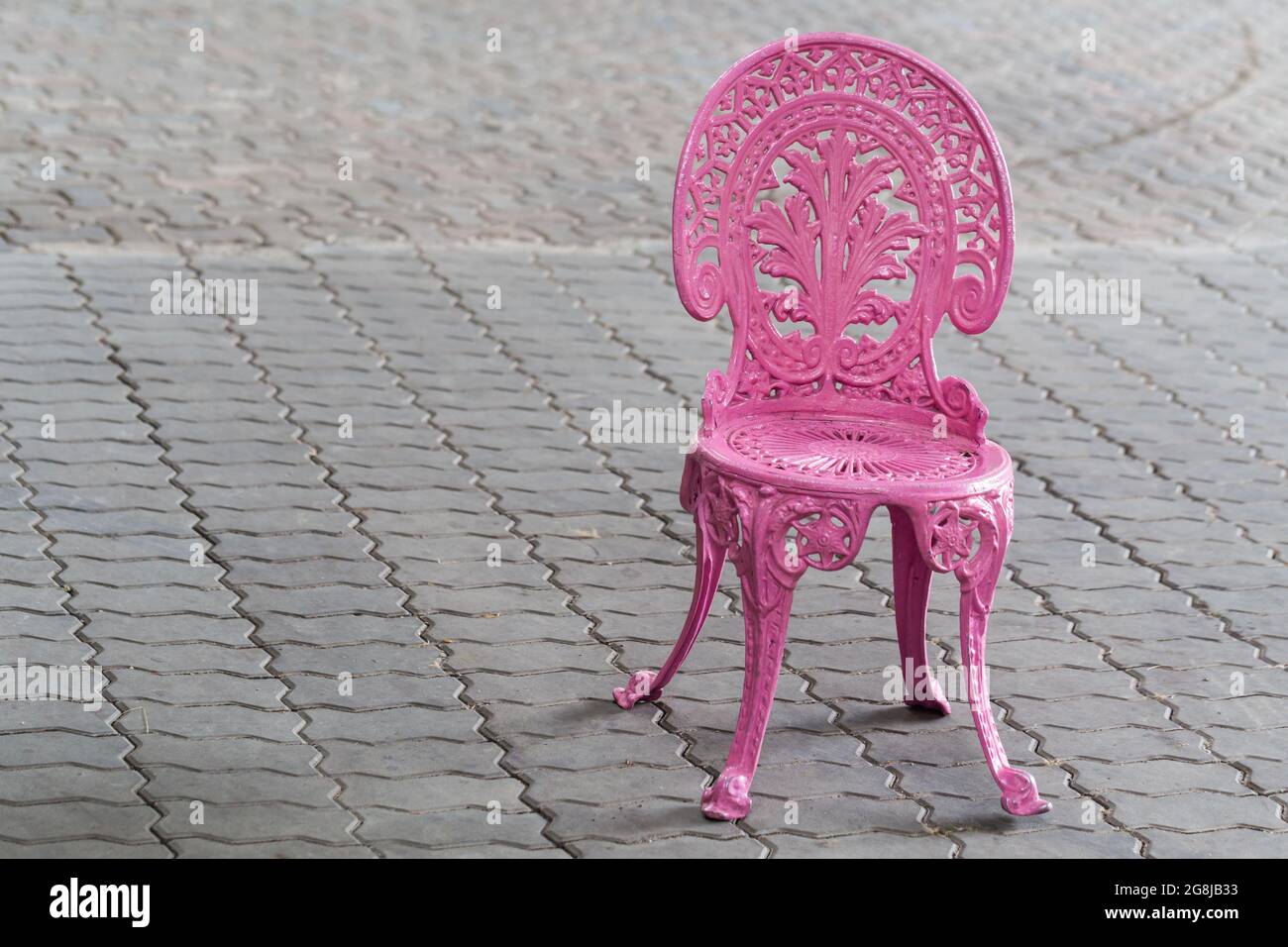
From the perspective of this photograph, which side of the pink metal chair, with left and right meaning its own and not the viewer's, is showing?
front
